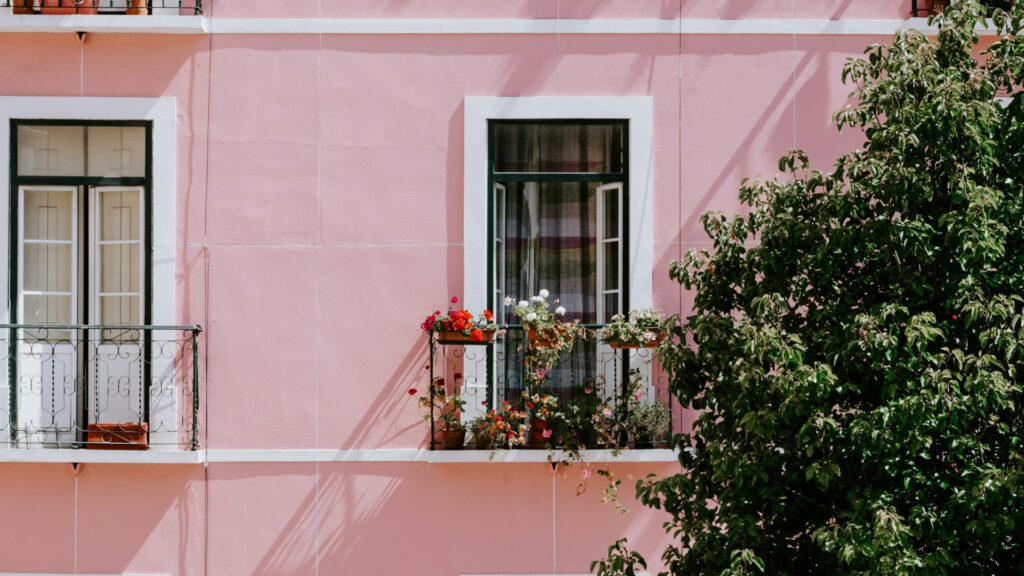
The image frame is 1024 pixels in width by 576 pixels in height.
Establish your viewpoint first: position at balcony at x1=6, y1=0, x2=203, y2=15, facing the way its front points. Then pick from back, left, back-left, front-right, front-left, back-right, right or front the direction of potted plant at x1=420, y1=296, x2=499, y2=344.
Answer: front-left

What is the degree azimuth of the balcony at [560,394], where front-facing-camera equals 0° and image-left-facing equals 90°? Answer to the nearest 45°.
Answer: approximately 0°

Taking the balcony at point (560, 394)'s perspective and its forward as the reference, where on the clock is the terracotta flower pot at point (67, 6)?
The terracotta flower pot is roughly at 3 o'clock from the balcony.

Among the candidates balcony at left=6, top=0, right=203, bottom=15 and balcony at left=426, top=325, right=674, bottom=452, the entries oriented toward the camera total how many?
2

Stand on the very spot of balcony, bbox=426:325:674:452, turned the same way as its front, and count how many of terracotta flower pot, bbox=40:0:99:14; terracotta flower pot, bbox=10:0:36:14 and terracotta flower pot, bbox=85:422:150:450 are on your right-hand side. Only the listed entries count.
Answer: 3

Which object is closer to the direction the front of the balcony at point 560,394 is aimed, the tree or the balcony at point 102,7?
the tree

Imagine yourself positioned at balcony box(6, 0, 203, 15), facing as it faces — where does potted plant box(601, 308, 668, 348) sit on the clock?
The potted plant is roughly at 10 o'clock from the balcony.

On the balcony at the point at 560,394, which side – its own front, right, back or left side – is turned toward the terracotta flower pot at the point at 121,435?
right

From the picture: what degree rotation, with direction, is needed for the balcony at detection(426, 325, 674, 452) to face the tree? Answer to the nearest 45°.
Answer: approximately 45° to its left

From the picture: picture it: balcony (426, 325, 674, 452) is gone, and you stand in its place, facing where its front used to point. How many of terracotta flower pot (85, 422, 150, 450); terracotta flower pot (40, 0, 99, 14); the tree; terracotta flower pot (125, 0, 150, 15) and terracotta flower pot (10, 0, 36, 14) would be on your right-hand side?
4

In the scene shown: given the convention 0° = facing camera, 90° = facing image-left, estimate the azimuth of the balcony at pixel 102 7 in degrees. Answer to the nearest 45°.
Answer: approximately 0°

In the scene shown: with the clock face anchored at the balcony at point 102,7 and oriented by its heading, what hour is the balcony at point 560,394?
the balcony at point 560,394 is roughly at 10 o'clock from the balcony at point 102,7.
